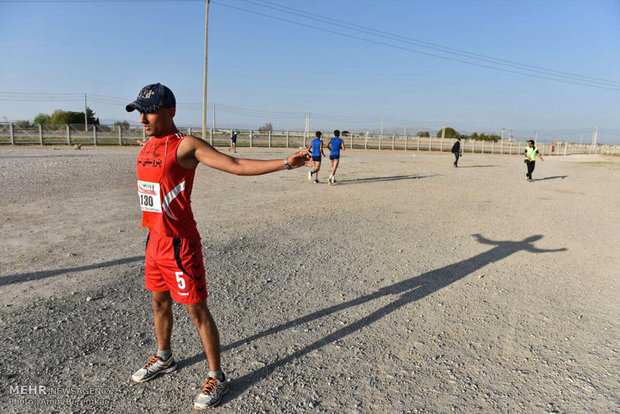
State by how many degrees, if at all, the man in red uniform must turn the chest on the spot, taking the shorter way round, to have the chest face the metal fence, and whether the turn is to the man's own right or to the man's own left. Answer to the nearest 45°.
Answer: approximately 135° to the man's own right

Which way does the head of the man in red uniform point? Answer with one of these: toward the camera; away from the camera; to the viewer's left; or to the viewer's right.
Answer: to the viewer's left

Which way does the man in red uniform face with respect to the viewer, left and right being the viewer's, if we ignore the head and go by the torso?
facing the viewer and to the left of the viewer
